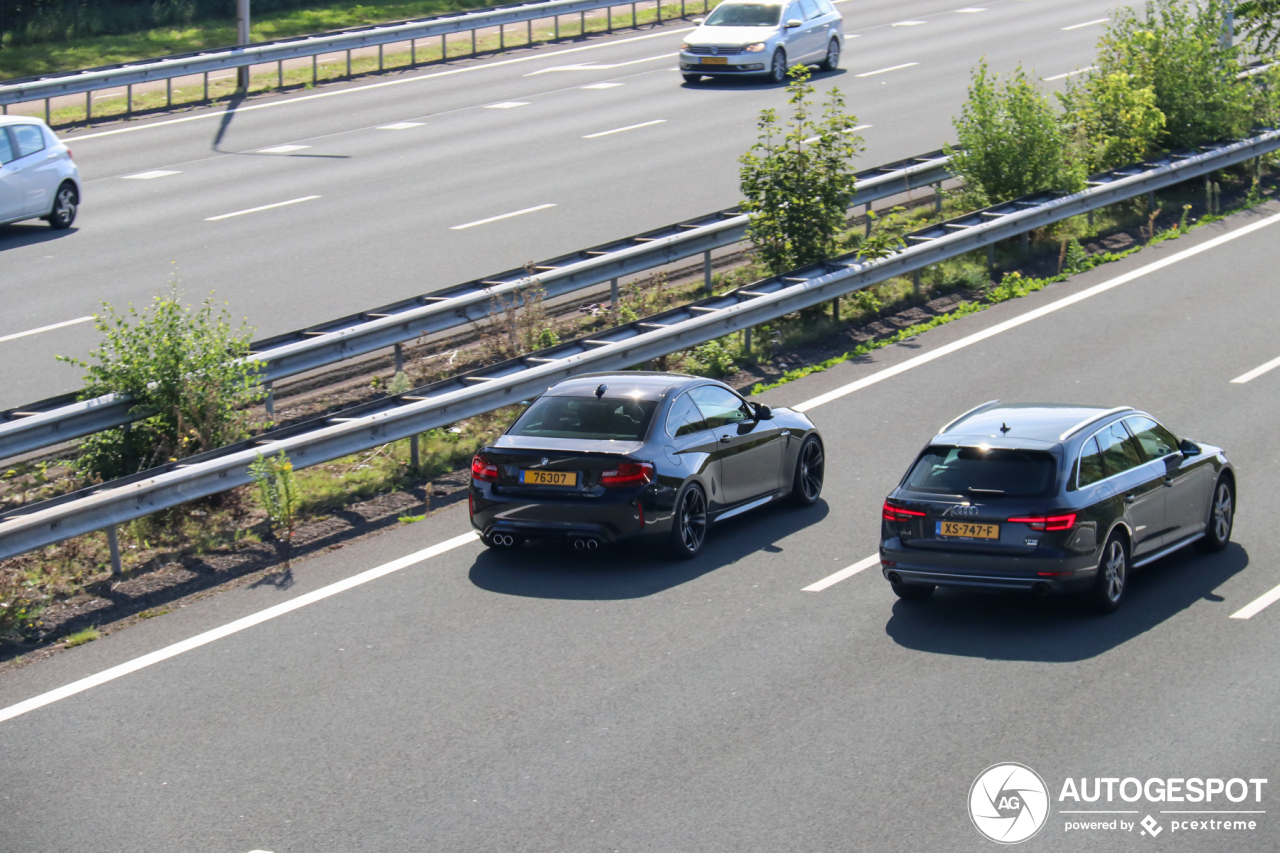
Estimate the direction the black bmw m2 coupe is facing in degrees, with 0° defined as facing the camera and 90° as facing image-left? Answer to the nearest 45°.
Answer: approximately 225°

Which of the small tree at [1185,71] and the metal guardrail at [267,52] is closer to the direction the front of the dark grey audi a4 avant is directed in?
the small tree

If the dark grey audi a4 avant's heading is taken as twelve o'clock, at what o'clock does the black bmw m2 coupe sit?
The black bmw m2 coupe is roughly at 8 o'clock from the dark grey audi a4 avant.

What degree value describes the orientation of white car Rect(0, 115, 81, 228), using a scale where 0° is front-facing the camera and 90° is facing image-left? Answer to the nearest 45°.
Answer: approximately 45°

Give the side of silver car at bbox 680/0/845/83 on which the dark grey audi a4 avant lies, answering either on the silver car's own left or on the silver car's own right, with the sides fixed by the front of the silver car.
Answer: on the silver car's own left

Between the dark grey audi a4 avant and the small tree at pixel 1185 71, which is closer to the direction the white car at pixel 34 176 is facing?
the dark grey audi a4 avant

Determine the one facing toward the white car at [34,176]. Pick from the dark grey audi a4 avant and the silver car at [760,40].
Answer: the silver car at [760,40]

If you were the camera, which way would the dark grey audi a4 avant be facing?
facing away from the viewer and to the right of the viewer

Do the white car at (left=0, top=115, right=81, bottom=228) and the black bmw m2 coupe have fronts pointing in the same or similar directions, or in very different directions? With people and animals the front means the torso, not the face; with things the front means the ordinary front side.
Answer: very different directions

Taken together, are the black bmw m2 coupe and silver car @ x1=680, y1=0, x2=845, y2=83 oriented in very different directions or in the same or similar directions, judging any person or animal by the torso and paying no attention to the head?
very different directions

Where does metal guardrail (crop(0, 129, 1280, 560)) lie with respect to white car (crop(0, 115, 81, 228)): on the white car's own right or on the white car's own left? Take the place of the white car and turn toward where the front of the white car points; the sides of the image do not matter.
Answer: on the white car's own left

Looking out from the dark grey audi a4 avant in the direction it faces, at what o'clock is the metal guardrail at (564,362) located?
The metal guardrail is roughly at 9 o'clock from the dark grey audi a4 avant.
